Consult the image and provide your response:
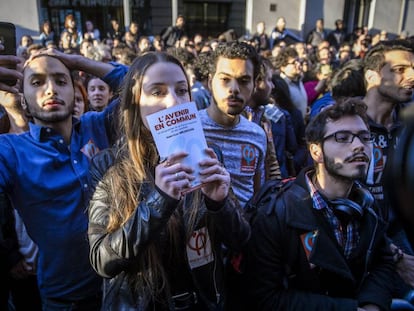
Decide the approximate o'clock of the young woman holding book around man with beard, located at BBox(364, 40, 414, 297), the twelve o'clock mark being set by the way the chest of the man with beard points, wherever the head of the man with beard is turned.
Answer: The young woman holding book is roughly at 2 o'clock from the man with beard.

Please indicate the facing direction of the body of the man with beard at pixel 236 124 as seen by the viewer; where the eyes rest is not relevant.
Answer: toward the camera

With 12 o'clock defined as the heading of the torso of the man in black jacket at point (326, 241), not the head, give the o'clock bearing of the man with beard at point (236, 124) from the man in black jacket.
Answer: The man with beard is roughly at 6 o'clock from the man in black jacket.

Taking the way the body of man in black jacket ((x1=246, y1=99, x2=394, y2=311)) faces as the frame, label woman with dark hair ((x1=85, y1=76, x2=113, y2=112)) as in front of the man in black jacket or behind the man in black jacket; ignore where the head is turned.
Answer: behind

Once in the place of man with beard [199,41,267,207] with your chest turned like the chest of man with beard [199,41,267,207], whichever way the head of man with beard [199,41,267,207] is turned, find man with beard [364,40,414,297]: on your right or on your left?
on your left

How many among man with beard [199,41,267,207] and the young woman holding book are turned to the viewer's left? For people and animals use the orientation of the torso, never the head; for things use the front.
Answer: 0

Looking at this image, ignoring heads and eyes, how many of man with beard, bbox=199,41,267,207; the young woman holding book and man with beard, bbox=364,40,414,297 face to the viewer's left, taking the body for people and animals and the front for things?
0

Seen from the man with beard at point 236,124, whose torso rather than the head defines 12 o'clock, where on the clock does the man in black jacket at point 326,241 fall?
The man in black jacket is roughly at 11 o'clock from the man with beard.

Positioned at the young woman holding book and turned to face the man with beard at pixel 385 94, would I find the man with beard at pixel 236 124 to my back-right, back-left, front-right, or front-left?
front-left

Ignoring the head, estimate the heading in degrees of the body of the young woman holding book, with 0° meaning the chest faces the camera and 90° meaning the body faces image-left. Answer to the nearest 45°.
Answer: approximately 315°

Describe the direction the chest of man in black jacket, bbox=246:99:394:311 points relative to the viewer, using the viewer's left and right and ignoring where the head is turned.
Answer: facing the viewer and to the right of the viewer

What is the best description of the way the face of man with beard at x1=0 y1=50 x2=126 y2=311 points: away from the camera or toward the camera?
toward the camera

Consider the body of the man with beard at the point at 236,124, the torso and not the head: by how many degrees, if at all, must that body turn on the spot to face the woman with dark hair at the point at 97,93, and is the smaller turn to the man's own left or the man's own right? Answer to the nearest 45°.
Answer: approximately 135° to the man's own right

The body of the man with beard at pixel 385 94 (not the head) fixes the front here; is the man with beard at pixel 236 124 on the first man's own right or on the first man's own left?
on the first man's own right

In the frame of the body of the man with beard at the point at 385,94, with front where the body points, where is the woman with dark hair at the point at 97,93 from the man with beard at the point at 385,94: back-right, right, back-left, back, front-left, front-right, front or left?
back-right

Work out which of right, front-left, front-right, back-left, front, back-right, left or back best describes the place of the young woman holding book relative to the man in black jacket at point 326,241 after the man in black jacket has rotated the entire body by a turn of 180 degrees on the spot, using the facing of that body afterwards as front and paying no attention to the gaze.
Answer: left

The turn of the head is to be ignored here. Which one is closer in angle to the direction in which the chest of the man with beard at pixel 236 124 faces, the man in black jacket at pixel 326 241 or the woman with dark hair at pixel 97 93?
the man in black jacket

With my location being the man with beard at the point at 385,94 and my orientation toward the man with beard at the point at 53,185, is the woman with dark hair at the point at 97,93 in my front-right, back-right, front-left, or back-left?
front-right

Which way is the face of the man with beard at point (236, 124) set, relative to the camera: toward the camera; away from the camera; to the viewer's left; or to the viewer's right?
toward the camera
